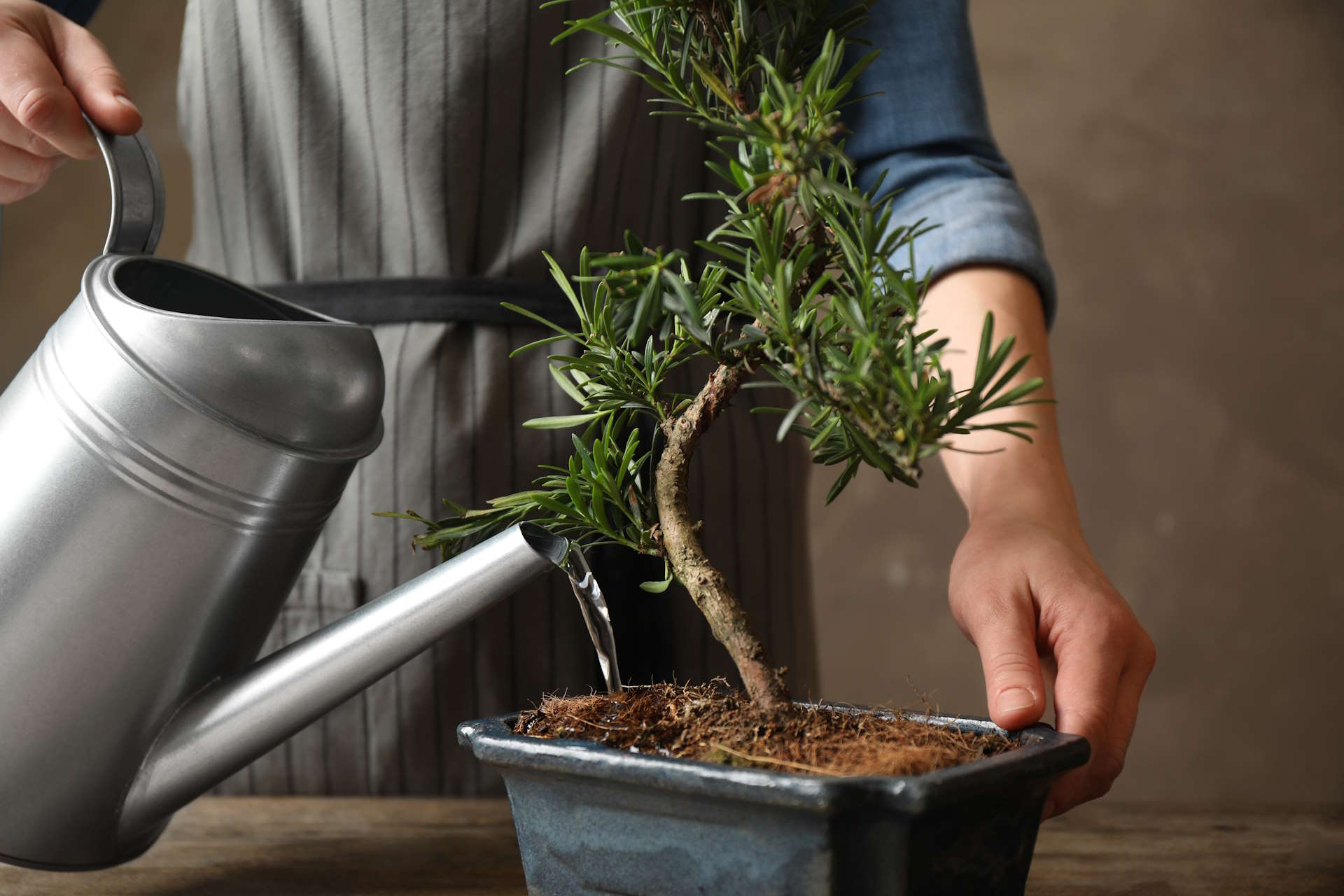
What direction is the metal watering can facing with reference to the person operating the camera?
facing to the right of the viewer
